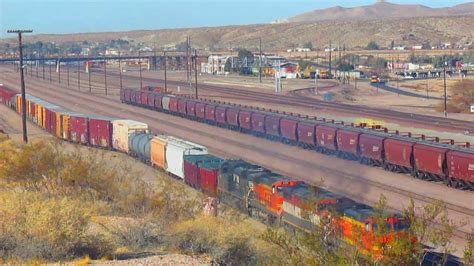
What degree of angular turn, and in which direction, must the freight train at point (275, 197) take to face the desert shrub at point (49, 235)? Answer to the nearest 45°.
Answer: approximately 90° to its right

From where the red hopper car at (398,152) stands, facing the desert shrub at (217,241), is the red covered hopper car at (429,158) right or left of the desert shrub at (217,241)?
left

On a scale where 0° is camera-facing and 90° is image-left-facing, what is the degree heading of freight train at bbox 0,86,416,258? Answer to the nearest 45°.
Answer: approximately 315°

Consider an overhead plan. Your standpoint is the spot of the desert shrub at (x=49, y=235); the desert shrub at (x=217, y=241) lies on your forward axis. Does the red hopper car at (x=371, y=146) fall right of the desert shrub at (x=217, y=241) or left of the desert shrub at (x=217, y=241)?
left

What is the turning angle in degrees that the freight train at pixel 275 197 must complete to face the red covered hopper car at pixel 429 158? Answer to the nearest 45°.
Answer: approximately 90° to its left

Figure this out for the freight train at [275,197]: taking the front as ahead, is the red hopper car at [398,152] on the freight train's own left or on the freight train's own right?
on the freight train's own left

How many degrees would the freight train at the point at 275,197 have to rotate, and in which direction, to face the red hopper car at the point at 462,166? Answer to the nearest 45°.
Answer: approximately 90° to its left

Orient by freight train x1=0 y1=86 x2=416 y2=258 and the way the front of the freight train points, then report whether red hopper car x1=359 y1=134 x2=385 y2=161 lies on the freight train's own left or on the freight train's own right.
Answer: on the freight train's own left
